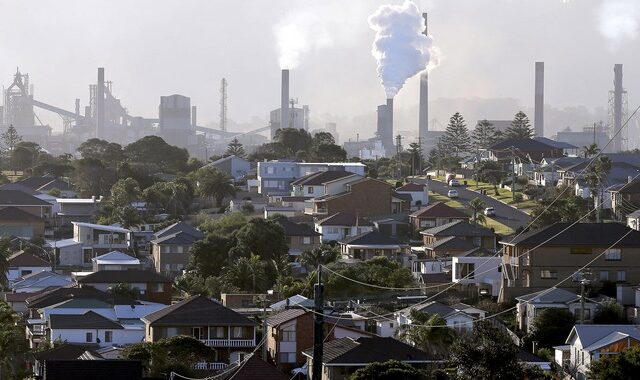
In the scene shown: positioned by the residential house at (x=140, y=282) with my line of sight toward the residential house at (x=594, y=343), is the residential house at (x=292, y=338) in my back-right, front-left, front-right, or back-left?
front-right

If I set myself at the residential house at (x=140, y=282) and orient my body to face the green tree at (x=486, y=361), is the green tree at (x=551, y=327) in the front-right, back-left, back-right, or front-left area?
front-left

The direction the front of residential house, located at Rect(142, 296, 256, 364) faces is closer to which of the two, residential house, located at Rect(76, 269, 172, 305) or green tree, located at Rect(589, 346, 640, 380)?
the green tree

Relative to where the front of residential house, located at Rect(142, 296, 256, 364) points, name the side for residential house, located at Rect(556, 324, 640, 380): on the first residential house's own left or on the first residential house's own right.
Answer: on the first residential house's own left

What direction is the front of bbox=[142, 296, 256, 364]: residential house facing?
toward the camera

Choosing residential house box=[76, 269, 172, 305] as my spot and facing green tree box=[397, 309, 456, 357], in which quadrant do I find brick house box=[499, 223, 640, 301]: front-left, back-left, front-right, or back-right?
front-left
